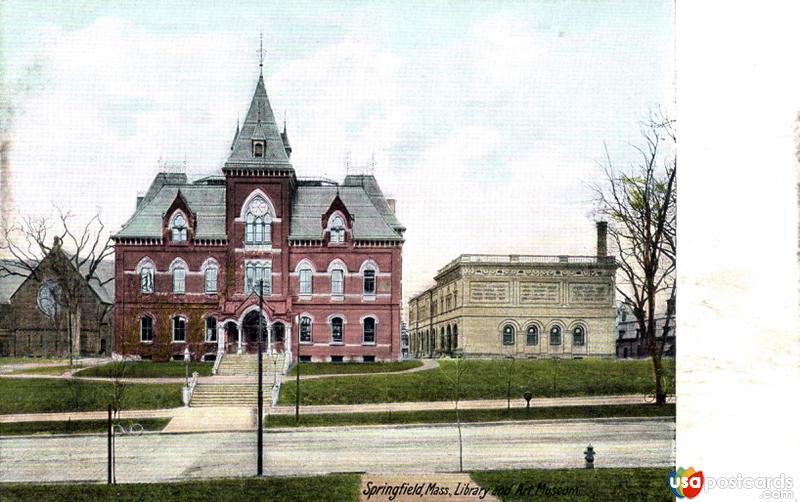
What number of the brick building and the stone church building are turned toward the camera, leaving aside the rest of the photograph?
2

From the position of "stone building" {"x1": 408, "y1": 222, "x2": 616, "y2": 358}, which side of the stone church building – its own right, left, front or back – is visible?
left

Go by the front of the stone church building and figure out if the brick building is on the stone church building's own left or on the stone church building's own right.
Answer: on the stone church building's own left

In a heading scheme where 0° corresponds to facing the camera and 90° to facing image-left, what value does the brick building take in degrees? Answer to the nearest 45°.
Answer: approximately 0°

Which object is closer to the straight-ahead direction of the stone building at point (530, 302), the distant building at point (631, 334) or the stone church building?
the stone church building
